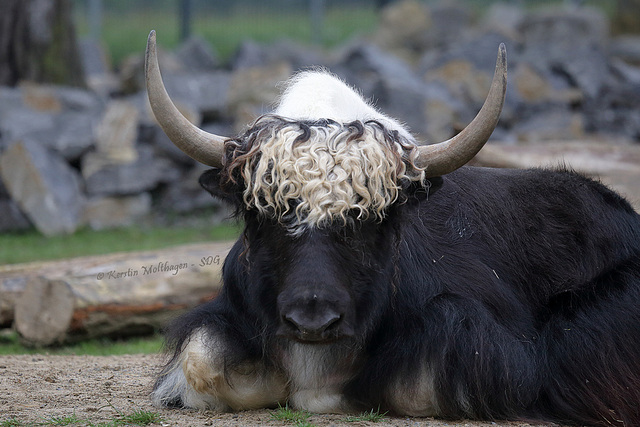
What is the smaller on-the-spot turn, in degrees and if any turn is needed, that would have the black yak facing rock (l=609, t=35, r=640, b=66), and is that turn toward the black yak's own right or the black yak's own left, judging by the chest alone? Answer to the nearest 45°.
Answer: approximately 135° to the black yak's own right

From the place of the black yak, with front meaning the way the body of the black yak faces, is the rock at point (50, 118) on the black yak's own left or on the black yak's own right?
on the black yak's own right

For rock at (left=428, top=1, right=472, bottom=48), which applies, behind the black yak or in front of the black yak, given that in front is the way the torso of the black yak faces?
behind

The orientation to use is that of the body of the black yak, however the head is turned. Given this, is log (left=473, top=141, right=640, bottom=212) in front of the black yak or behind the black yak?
behind

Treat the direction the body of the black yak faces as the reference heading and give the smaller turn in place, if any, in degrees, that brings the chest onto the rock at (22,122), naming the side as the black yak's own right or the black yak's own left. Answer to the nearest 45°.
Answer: approximately 90° to the black yak's own right

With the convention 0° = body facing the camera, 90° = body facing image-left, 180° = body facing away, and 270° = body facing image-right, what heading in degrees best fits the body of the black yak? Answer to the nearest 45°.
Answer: approximately 45°

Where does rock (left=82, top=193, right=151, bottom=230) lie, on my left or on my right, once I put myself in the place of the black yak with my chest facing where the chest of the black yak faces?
on my right

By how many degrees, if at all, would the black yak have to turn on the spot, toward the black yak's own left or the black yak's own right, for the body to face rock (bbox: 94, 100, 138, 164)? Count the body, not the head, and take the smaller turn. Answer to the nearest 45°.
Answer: approximately 90° to the black yak's own right

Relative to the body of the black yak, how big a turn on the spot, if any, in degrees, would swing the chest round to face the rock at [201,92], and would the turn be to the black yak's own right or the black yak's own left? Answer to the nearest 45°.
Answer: approximately 135° to the black yak's own right

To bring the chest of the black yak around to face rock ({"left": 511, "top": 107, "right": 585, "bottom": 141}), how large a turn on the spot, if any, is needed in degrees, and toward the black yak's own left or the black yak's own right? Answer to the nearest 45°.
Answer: approximately 135° to the black yak's own right

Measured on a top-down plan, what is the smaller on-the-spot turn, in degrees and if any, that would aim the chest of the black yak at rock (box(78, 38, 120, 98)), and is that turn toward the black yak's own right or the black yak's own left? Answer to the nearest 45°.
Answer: approximately 90° to the black yak's own right
